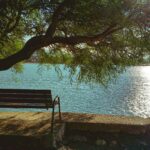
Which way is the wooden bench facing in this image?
away from the camera
